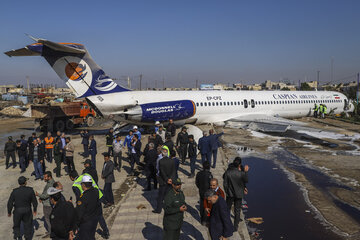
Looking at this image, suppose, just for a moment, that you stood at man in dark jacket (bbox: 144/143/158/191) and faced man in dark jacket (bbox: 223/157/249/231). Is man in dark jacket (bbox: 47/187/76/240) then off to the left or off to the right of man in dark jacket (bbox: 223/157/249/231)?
right

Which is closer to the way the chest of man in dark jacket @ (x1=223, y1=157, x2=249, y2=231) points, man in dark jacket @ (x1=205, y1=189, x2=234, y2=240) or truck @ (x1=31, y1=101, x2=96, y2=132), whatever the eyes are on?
the truck

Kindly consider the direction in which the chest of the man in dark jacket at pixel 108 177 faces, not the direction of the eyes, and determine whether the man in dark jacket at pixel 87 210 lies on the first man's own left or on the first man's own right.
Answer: on the first man's own left
